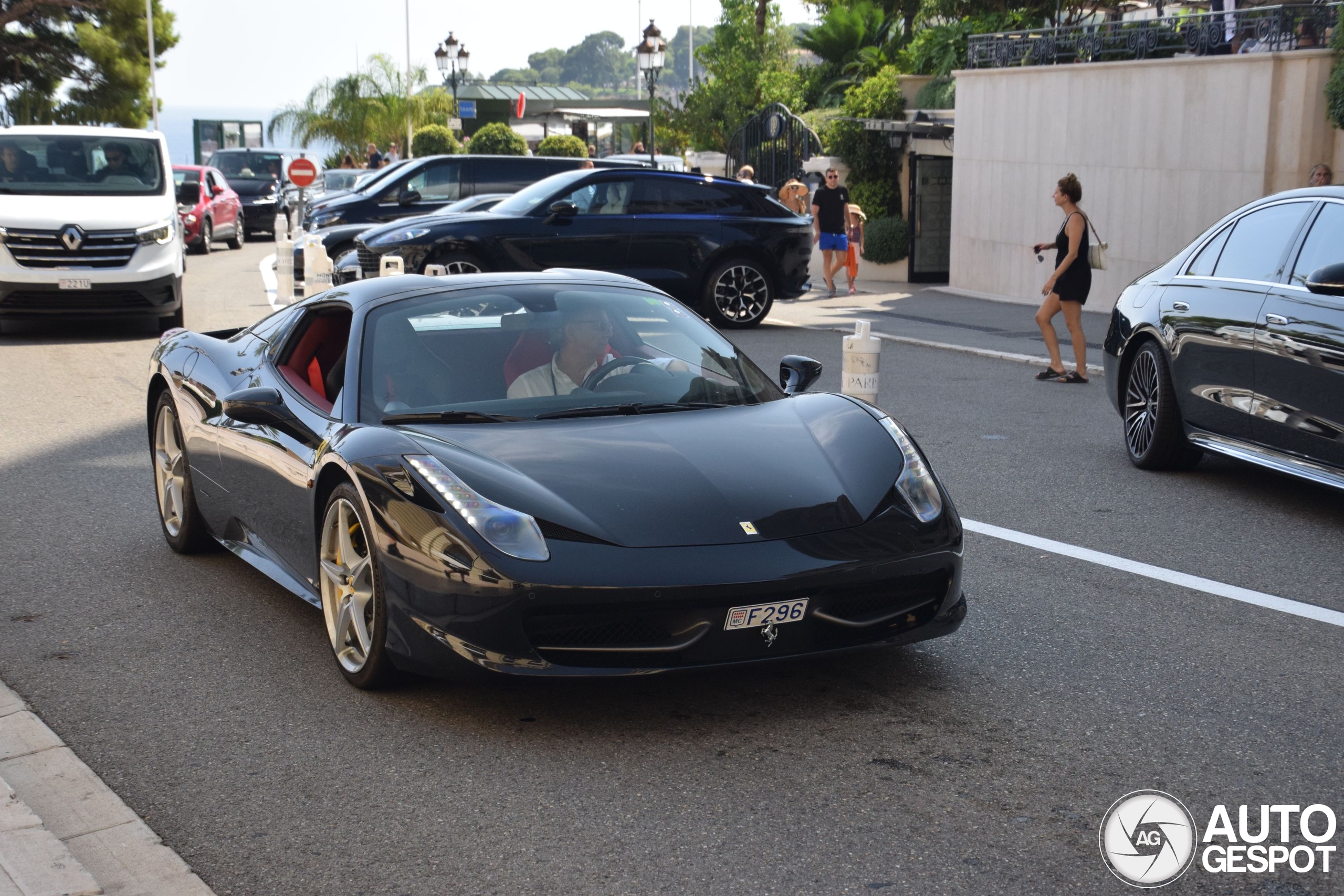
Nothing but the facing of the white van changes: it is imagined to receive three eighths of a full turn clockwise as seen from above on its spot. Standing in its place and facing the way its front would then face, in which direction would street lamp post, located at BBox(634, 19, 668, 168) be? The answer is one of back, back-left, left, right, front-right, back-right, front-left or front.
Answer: right

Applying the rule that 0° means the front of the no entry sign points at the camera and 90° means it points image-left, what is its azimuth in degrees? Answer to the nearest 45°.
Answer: approximately 0°

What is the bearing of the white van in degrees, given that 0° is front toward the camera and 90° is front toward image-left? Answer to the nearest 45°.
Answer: approximately 0°

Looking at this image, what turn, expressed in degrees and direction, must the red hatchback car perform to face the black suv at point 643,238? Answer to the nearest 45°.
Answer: approximately 45° to its left

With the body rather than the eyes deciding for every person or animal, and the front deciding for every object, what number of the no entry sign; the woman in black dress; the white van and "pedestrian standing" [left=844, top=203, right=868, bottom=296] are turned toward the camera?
3

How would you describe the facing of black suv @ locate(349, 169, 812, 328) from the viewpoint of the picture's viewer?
facing to the left of the viewer

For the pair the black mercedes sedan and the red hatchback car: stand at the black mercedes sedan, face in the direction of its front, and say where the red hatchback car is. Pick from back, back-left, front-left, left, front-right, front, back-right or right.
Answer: back

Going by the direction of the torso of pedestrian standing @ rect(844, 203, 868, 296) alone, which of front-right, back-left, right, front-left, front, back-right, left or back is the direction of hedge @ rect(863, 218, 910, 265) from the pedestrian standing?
back

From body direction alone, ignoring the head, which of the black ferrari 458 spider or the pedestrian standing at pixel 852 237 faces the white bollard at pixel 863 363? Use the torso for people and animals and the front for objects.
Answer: the pedestrian standing

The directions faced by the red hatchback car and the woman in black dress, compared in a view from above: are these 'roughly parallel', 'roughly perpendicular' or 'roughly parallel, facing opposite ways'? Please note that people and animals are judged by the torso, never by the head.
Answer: roughly perpendicular

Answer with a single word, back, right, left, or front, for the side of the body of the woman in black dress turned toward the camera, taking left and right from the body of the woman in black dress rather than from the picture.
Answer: left

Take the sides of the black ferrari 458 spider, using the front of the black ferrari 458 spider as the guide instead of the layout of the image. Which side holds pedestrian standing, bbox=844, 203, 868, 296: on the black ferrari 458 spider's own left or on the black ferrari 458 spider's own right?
on the black ferrari 458 spider's own left

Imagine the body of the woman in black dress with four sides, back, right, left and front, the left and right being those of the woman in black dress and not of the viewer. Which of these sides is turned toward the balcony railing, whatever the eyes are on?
right

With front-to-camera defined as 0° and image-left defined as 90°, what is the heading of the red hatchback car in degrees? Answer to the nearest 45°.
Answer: approximately 45°

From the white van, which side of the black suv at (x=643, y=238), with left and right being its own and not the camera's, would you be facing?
front
